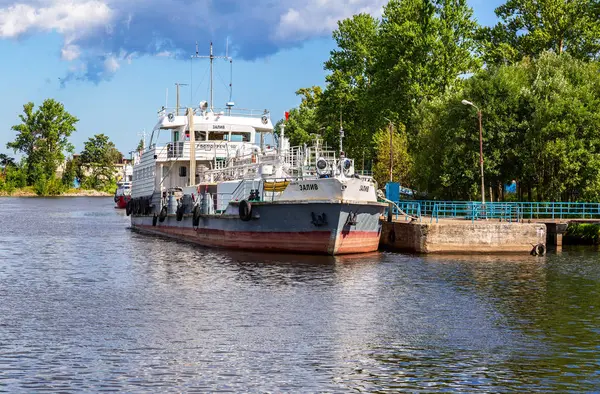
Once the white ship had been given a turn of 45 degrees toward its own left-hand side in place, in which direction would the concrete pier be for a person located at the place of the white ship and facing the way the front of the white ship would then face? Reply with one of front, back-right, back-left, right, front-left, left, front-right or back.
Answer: front

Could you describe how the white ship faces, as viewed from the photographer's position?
facing the viewer and to the right of the viewer
